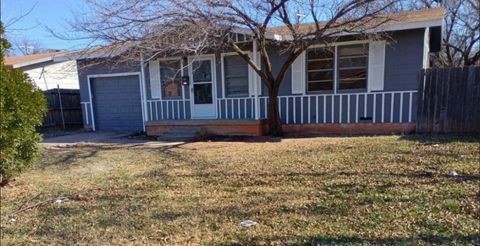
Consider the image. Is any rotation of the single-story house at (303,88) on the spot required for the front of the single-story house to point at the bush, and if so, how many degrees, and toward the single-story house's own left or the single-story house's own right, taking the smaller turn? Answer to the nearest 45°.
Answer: approximately 45° to the single-story house's own right

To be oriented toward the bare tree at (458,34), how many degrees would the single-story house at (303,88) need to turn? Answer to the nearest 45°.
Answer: approximately 135° to its left

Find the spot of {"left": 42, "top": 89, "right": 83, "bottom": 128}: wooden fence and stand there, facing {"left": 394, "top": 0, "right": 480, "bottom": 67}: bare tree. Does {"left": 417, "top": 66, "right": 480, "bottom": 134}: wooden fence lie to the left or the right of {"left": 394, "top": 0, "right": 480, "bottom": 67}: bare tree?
right

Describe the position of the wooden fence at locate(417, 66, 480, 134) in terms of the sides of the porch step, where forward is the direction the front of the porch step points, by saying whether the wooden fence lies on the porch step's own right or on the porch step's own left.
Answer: on the porch step's own left

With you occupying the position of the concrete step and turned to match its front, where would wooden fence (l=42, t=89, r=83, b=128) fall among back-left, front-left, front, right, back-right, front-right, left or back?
back-right

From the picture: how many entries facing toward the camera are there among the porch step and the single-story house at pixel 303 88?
2

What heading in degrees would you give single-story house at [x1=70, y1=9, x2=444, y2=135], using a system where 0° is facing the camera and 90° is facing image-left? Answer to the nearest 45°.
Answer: approximately 0°

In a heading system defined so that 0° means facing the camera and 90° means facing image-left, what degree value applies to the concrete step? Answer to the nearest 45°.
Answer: approximately 0°
